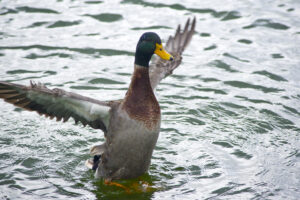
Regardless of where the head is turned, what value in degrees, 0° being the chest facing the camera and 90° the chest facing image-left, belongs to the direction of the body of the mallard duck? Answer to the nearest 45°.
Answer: approximately 315°
